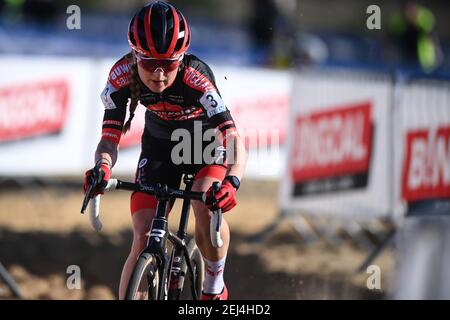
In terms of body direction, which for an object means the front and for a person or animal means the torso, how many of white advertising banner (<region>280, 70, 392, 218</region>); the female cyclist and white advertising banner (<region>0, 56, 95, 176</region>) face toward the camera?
3

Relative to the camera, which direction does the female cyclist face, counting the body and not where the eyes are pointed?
toward the camera

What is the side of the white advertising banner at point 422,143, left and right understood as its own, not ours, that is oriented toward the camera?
front

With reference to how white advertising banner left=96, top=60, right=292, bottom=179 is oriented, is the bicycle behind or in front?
in front

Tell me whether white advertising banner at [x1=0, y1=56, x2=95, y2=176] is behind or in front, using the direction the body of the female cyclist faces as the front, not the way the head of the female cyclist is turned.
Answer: behind

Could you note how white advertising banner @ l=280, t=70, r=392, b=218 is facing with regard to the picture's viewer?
facing the viewer

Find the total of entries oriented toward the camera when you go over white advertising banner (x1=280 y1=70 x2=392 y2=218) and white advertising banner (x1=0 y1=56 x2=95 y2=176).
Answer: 2

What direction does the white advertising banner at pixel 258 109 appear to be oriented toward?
toward the camera

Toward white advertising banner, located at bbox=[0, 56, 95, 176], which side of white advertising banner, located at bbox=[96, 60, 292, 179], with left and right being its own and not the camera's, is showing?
right

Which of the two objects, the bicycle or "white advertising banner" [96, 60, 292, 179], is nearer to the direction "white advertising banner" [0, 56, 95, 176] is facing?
the bicycle

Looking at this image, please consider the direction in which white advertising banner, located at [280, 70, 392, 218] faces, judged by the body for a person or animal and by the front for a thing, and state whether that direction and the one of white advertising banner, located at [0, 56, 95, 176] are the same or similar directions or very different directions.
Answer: same or similar directions

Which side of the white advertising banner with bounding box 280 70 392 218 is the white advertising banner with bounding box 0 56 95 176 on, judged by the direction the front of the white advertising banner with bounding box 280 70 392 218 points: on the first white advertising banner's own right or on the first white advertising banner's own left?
on the first white advertising banner's own right

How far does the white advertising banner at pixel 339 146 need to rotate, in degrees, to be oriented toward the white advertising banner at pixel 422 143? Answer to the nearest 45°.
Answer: approximately 45° to its left

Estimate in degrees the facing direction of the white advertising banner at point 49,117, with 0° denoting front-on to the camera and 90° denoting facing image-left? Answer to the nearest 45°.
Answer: approximately 0°

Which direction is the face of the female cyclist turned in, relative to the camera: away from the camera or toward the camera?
toward the camera

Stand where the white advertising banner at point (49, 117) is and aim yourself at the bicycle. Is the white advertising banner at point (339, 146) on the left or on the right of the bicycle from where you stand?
left
